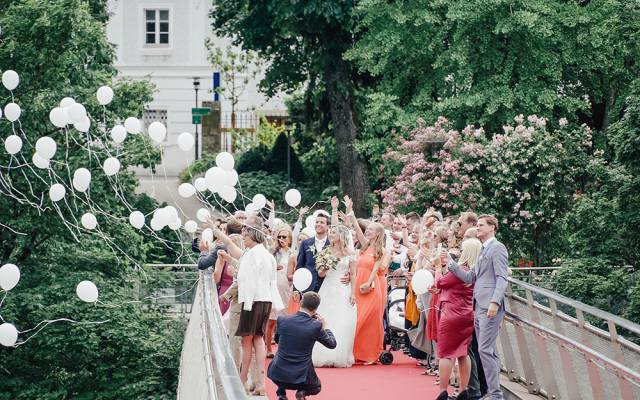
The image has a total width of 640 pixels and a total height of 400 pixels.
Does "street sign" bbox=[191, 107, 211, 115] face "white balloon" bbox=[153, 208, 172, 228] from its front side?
yes

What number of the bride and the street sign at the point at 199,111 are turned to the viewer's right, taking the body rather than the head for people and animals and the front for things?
0

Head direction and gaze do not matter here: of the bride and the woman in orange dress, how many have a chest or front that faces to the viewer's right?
0

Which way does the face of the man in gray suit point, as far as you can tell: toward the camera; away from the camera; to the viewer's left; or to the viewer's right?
to the viewer's left

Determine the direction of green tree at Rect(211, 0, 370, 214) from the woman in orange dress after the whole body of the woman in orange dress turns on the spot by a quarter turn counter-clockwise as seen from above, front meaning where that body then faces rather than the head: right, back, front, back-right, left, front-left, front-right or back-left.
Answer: back-left

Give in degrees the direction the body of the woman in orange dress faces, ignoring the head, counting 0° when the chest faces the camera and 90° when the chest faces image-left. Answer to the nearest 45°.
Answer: approximately 45°

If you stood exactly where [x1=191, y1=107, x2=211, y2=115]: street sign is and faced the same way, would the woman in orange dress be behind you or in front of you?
in front

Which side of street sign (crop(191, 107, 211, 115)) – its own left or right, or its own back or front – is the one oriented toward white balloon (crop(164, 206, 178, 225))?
front
